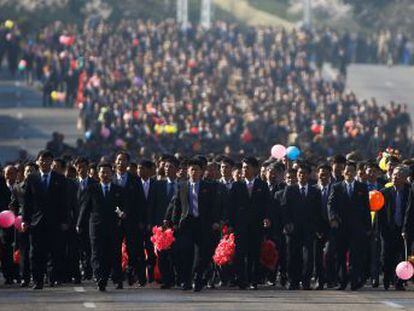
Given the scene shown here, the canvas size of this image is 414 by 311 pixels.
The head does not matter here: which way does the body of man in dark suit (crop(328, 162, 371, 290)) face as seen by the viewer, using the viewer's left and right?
facing the viewer

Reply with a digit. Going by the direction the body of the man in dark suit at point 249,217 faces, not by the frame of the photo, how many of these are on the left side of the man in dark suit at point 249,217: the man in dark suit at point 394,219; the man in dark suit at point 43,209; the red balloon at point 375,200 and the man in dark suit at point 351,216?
3

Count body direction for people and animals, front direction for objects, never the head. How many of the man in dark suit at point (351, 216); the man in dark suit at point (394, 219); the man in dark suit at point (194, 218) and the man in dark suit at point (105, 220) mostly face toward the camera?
4

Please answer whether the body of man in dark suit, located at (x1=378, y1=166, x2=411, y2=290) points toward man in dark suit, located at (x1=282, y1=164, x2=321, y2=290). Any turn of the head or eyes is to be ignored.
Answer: no

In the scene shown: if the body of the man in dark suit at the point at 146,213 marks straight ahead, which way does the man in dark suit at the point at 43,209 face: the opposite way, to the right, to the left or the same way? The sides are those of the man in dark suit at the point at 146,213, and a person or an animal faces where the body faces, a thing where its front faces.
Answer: the same way

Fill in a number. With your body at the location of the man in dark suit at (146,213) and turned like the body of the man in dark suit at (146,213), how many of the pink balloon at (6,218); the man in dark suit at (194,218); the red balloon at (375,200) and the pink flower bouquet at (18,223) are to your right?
2

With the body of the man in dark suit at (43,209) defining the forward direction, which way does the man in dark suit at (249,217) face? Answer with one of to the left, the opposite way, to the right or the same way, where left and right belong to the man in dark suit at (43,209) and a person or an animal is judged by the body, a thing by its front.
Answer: the same way

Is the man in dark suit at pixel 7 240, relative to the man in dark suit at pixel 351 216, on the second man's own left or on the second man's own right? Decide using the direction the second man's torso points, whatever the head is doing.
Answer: on the second man's own right

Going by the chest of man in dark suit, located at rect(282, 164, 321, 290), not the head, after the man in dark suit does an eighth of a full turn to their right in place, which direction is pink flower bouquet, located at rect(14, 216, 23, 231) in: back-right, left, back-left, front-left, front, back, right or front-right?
front-right

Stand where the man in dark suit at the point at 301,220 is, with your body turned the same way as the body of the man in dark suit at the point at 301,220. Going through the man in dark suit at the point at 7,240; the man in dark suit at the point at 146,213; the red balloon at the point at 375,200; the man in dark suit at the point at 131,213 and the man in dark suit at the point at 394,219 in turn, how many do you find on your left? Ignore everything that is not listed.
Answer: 2

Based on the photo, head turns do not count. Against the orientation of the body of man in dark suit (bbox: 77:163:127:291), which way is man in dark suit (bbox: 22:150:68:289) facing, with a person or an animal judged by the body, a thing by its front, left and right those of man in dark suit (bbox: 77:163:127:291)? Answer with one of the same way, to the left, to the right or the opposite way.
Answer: the same way

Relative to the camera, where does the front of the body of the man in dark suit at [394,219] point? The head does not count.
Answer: toward the camera

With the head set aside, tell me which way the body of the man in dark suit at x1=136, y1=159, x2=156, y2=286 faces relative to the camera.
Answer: toward the camera

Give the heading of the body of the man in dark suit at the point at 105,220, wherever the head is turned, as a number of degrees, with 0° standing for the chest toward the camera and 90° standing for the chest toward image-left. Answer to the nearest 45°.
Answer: approximately 0°

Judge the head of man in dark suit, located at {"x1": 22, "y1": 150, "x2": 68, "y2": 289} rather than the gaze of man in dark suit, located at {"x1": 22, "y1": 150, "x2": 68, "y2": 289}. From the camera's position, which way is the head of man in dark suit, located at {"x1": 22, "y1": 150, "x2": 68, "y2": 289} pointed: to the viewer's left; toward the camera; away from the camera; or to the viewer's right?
toward the camera

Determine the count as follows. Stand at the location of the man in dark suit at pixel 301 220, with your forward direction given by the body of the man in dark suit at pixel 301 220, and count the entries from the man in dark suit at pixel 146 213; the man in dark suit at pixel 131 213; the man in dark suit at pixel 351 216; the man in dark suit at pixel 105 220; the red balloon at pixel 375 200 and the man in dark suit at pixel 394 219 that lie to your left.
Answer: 3

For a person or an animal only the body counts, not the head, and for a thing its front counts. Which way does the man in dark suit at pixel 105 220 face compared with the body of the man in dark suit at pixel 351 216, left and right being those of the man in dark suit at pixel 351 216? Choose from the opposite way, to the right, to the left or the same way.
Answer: the same way

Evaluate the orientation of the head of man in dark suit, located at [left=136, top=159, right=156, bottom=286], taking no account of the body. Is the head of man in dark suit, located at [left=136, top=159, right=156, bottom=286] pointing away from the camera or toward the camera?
toward the camera
